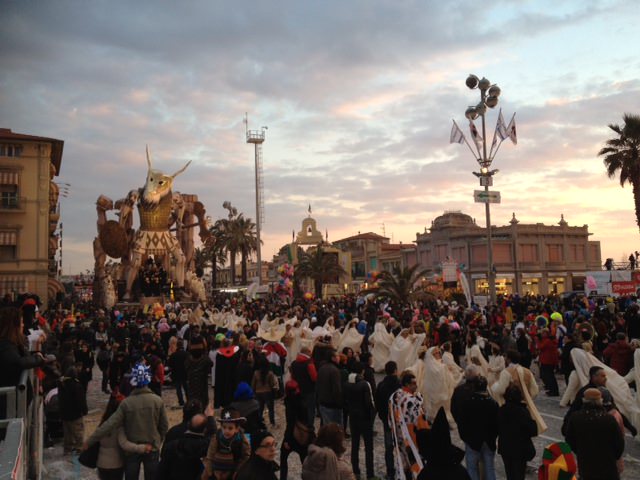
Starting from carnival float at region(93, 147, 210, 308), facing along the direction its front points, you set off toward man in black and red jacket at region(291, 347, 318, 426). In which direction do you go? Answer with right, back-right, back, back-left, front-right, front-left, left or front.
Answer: front

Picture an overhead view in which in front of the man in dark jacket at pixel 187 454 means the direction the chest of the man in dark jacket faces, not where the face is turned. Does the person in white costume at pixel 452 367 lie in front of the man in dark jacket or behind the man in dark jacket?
in front

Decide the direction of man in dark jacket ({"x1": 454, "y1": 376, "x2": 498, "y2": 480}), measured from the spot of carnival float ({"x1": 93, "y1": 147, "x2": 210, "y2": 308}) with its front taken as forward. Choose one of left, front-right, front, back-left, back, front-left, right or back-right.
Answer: front

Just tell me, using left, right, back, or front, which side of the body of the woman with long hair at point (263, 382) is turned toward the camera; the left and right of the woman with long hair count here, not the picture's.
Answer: back

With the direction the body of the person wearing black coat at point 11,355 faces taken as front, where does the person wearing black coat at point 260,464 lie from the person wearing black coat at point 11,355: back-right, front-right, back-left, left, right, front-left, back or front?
right

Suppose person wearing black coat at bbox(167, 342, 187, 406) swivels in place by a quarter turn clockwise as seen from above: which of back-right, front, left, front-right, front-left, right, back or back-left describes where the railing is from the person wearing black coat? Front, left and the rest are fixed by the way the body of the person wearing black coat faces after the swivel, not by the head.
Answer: right

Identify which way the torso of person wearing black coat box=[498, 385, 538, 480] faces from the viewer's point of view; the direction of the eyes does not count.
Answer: away from the camera

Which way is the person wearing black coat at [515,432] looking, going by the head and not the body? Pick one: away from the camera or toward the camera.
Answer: away from the camera

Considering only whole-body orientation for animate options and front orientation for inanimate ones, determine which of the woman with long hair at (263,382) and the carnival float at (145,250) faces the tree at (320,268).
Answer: the woman with long hair

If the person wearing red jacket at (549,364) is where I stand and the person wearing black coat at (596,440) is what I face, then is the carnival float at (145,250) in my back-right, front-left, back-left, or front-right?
back-right

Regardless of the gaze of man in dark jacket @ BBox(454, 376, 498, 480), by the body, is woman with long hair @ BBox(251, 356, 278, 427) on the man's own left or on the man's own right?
on the man's own left

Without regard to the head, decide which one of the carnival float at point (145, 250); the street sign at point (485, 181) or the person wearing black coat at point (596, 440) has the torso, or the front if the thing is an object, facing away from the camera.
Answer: the person wearing black coat

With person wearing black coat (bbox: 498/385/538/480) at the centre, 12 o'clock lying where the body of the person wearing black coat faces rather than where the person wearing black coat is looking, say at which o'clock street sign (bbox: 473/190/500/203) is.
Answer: The street sign is roughly at 12 o'clock from the person wearing black coat.

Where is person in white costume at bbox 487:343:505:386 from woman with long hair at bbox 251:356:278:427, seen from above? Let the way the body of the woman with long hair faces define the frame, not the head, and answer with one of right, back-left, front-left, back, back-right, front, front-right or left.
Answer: right

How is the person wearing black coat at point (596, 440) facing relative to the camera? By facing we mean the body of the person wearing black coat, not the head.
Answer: away from the camera

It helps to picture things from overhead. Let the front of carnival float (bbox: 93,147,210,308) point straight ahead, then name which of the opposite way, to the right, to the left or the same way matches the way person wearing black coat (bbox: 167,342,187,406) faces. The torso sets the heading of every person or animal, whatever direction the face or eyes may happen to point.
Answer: the opposite way

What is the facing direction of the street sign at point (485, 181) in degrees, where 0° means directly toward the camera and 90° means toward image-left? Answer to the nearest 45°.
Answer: approximately 0°

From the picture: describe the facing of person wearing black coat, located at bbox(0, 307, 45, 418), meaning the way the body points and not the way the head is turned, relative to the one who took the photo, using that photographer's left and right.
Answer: facing away from the viewer and to the right of the viewer

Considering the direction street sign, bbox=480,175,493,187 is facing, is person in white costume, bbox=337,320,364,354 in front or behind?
in front
